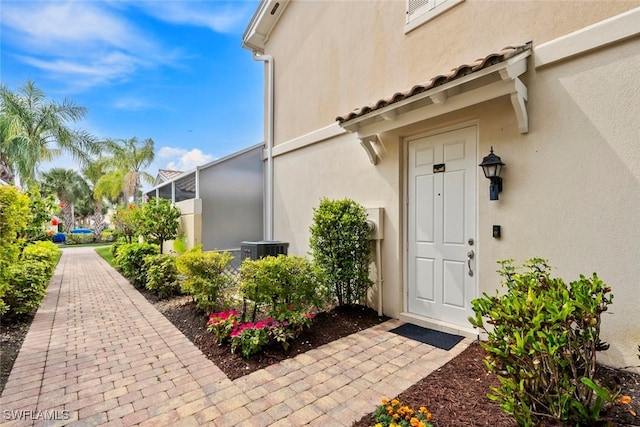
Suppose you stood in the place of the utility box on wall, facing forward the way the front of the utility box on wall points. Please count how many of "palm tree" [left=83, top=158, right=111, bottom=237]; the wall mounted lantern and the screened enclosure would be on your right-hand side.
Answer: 2

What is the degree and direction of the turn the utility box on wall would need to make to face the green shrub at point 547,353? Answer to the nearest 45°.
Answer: approximately 45° to its left

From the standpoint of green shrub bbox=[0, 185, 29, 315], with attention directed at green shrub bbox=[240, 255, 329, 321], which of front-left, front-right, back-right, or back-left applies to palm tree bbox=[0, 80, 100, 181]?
back-left

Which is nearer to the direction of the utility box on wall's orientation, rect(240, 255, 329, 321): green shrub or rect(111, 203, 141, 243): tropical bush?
the green shrub

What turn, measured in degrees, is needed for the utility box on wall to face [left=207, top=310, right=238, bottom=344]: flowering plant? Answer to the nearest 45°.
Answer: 0° — it already faces it

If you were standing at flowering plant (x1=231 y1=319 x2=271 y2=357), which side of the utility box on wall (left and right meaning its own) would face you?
front

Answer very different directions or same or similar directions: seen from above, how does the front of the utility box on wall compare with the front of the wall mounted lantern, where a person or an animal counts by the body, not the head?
same or similar directions

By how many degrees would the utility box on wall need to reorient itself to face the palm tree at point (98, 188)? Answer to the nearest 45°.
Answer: approximately 90° to its right

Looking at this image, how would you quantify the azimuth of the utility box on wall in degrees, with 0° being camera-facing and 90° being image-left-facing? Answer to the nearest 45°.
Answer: approximately 45°

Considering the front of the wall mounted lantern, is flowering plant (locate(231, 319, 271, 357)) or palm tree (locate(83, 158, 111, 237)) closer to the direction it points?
the flowering plant

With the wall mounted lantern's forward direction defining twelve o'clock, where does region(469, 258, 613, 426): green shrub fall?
The green shrub is roughly at 10 o'clock from the wall mounted lantern.

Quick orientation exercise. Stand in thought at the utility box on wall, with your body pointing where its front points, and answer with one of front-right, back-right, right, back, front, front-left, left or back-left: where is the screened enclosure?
right

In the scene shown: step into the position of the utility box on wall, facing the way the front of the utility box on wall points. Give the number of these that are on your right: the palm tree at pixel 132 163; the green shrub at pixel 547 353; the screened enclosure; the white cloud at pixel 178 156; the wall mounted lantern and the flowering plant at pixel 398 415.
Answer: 3

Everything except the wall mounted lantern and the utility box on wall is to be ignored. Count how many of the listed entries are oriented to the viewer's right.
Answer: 0
